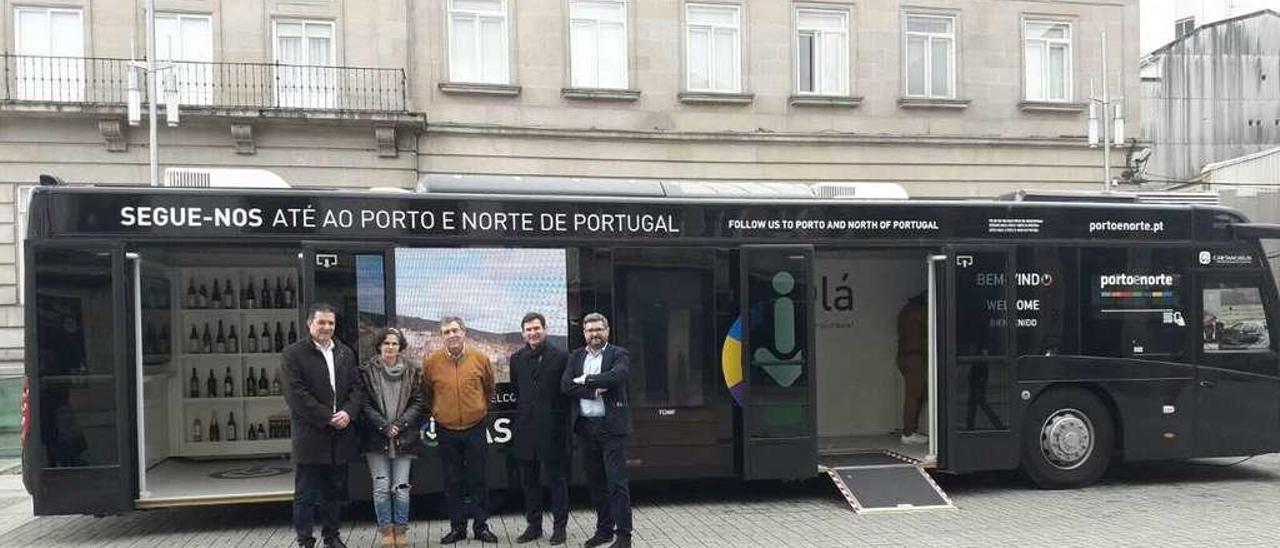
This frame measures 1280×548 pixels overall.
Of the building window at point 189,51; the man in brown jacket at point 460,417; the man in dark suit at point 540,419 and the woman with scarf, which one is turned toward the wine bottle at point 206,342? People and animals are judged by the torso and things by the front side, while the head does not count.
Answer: the building window

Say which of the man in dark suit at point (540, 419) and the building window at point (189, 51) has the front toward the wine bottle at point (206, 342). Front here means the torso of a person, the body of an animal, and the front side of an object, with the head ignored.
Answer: the building window

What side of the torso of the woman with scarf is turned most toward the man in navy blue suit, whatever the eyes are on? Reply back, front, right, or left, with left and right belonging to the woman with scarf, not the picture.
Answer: left

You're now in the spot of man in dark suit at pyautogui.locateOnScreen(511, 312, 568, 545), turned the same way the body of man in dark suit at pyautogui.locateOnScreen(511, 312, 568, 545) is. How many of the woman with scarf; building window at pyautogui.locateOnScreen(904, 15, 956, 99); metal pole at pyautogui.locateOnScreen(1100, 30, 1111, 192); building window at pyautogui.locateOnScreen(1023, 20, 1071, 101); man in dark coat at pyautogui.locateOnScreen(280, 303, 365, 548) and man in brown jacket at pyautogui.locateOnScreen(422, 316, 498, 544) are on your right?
3

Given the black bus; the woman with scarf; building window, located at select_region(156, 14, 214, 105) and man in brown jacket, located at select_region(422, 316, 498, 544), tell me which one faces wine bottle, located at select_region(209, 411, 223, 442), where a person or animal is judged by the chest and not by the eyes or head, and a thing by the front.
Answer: the building window

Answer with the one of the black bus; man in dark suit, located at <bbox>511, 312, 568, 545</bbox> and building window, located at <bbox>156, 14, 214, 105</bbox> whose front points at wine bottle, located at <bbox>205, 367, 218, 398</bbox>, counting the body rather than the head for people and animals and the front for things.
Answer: the building window

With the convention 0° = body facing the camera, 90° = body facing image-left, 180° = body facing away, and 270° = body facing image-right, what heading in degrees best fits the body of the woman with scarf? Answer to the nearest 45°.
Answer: approximately 0°

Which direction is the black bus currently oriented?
to the viewer's right

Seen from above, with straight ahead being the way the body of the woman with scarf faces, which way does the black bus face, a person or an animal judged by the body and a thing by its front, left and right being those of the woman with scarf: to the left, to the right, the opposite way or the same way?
to the left

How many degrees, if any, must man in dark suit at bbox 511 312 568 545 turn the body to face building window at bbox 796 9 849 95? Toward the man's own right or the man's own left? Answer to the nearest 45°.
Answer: approximately 135° to the man's own left
